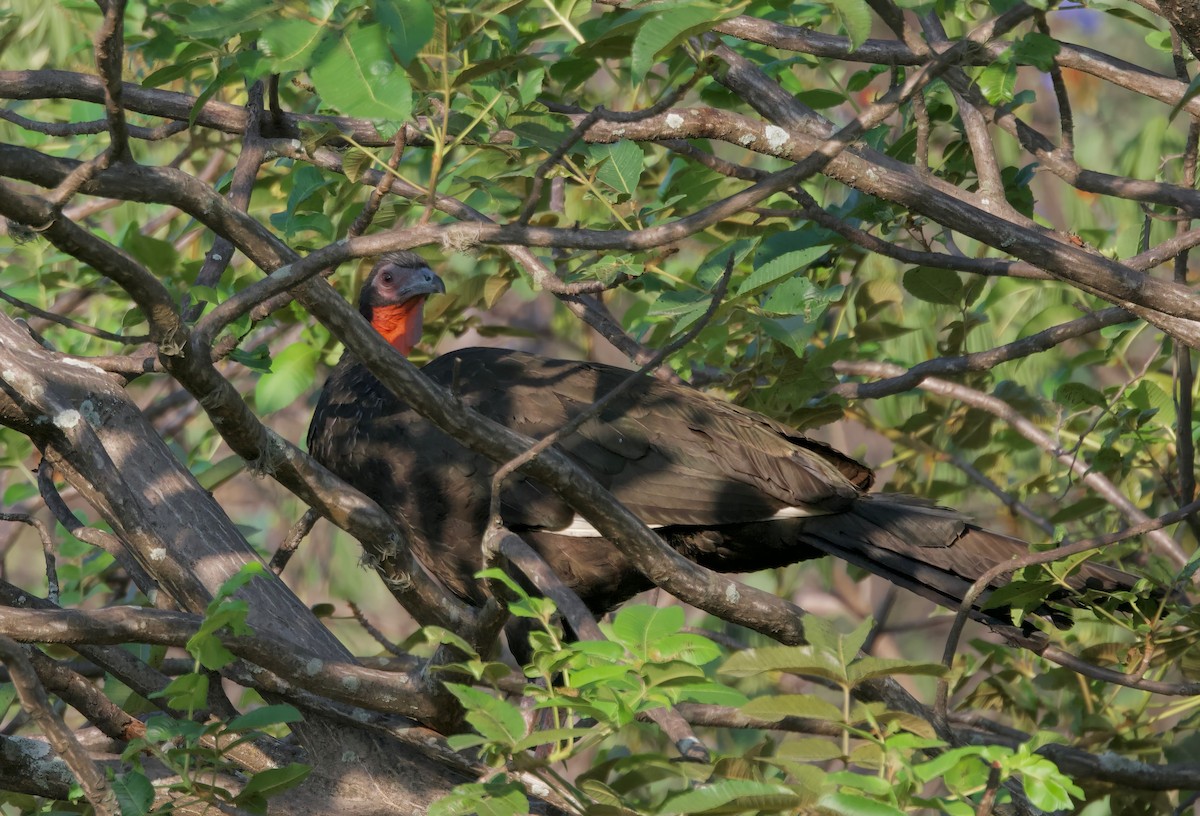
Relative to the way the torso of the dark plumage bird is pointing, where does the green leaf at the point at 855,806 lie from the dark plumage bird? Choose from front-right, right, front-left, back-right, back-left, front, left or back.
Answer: left

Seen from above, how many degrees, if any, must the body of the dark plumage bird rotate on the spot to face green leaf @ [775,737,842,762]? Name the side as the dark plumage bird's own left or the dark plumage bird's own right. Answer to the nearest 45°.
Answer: approximately 90° to the dark plumage bird's own left

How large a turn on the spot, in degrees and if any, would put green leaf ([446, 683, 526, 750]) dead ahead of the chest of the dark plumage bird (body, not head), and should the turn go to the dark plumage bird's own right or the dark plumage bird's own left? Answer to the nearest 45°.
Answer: approximately 90° to the dark plumage bird's own left

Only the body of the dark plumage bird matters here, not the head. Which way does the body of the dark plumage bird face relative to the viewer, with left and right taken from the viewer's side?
facing to the left of the viewer

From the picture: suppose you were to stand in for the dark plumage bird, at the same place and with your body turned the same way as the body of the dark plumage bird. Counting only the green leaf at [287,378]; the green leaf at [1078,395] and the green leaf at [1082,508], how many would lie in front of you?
1

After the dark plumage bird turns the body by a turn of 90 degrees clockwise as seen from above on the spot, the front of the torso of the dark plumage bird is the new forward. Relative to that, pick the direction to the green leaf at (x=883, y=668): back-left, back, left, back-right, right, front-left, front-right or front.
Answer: back

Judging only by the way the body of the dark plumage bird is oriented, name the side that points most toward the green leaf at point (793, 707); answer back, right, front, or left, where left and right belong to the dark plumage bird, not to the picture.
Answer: left
